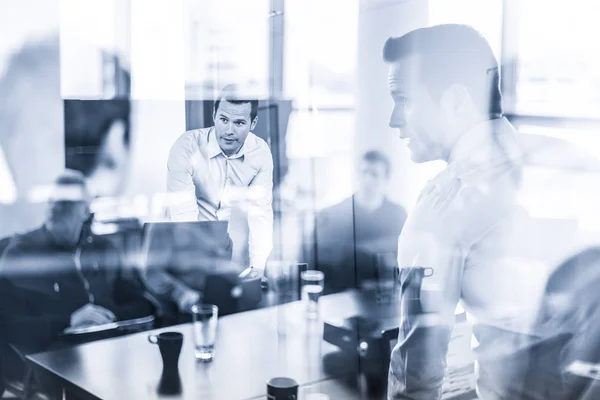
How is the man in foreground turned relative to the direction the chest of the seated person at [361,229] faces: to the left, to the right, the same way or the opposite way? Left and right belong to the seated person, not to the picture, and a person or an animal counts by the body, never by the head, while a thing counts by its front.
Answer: to the right

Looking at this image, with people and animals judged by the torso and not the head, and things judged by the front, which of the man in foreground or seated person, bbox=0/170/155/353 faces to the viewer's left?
the man in foreground

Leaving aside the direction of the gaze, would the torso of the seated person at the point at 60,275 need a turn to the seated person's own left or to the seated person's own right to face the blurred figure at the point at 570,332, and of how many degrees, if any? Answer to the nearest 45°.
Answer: approximately 45° to the seated person's own left

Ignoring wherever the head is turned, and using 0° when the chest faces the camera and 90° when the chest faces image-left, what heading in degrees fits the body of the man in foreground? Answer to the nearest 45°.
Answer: approximately 90°

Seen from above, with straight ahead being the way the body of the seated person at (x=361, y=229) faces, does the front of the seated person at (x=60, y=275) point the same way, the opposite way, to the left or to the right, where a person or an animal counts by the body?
to the left

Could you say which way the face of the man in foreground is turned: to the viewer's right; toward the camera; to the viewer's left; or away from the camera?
to the viewer's left

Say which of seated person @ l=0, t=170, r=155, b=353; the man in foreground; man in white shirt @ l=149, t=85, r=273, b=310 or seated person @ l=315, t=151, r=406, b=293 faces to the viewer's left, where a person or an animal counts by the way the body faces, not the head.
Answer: the man in foreground

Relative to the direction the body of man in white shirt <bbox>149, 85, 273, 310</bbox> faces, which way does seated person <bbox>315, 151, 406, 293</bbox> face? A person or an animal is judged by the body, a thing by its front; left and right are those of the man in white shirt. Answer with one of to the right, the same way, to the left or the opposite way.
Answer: the same way

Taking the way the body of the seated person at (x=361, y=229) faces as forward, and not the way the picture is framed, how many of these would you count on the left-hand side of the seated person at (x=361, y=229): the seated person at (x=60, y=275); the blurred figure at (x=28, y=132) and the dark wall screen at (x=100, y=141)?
0

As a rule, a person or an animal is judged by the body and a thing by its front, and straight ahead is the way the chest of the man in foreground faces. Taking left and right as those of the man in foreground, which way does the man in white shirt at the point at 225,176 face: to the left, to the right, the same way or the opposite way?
to the left

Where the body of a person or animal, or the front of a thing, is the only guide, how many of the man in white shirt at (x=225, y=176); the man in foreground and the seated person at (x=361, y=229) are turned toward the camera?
2

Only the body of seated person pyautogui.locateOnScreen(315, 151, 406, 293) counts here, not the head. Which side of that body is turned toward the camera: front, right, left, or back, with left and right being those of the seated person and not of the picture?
front

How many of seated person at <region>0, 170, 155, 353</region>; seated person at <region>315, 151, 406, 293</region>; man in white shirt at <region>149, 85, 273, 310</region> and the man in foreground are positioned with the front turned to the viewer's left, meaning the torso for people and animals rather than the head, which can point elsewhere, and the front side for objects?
1

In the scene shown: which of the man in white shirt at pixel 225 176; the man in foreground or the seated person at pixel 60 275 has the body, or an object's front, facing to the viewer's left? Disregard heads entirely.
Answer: the man in foreground
